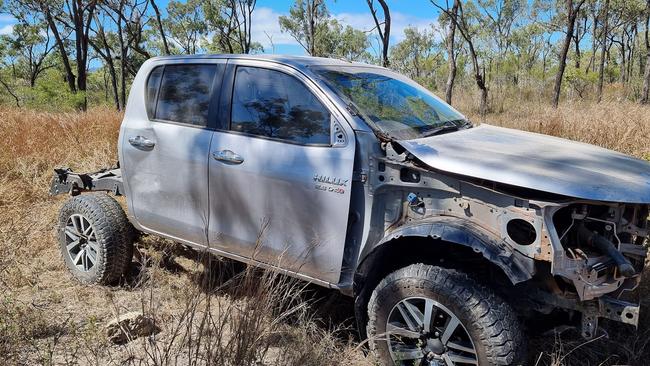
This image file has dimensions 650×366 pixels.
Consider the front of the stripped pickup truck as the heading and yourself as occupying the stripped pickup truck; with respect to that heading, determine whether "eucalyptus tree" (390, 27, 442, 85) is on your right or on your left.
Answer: on your left

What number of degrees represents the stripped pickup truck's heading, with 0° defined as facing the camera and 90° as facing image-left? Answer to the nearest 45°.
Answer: approximately 315°

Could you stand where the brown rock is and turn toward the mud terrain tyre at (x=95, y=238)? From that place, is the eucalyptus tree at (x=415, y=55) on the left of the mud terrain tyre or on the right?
right

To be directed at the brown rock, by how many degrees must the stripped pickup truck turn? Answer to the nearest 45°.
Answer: approximately 135° to its right
